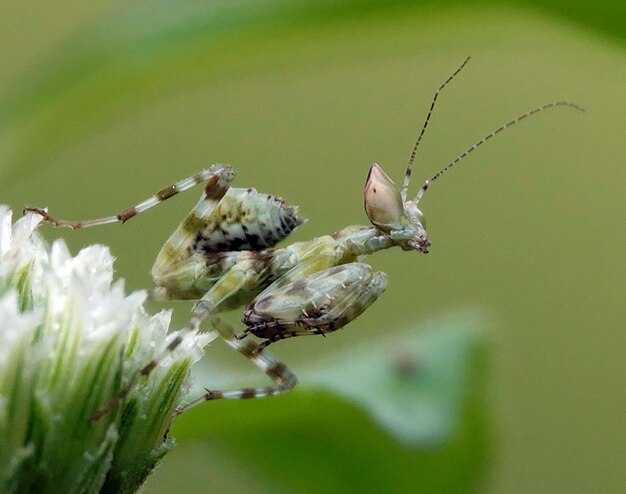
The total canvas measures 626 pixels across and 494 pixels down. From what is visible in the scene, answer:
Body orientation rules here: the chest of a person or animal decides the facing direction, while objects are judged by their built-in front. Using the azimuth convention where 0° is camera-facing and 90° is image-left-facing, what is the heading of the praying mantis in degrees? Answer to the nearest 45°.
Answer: approximately 270°
